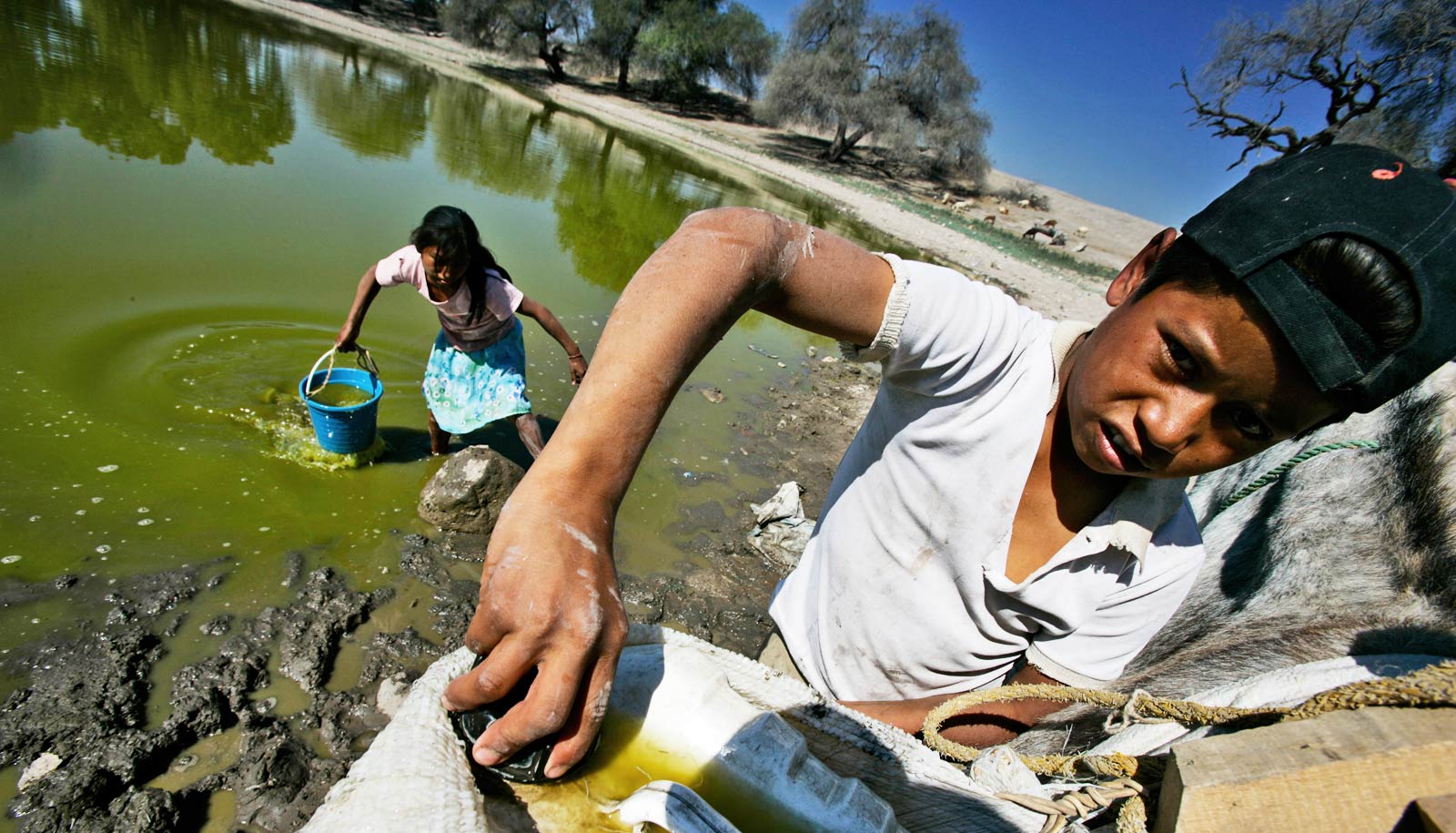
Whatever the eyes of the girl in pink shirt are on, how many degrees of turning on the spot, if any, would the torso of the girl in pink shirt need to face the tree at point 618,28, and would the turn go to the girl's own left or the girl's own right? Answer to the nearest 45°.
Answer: approximately 180°

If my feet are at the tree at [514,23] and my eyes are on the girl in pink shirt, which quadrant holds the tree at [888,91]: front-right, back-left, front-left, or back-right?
front-left

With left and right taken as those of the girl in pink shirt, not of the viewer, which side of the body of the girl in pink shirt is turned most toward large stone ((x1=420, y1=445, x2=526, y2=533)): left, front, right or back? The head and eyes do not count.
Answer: front

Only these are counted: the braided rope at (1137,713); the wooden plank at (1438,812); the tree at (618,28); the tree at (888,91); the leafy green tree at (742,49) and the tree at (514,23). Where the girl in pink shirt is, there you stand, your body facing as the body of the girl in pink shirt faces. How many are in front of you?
2

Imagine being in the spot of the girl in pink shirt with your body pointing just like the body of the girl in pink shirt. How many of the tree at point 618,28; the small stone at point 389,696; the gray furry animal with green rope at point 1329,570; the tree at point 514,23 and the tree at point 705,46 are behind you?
3

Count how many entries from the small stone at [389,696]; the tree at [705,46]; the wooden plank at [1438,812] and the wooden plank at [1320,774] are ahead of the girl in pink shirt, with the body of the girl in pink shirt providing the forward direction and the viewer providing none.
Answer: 3

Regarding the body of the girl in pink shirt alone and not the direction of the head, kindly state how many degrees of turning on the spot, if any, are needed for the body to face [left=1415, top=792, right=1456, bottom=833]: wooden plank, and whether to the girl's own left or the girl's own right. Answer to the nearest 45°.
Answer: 0° — they already face it

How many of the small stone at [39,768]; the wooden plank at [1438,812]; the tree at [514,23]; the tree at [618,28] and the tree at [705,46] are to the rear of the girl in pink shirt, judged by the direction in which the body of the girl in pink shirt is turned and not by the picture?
3

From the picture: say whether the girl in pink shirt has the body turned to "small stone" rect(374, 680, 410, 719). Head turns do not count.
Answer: yes

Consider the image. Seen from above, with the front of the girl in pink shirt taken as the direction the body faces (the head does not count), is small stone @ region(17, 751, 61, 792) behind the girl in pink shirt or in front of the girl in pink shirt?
in front

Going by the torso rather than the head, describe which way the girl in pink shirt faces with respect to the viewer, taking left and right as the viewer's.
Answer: facing the viewer

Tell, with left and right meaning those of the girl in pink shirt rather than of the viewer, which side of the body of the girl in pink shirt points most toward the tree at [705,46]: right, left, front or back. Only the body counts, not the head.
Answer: back

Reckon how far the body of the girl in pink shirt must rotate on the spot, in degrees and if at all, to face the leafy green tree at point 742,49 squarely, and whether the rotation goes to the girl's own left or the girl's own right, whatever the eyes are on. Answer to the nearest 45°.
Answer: approximately 180°

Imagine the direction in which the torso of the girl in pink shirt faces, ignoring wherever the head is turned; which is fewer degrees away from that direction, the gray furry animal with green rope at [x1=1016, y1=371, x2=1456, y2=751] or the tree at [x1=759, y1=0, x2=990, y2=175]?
the gray furry animal with green rope

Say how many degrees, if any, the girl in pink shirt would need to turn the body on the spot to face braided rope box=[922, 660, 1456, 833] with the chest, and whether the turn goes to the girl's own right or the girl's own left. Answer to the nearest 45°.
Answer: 0° — they already face it

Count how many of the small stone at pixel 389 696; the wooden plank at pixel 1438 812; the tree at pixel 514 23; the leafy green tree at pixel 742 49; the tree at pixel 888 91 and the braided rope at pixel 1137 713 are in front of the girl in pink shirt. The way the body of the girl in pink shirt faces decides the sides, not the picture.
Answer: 3

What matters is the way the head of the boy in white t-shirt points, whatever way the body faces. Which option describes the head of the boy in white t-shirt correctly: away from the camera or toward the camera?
toward the camera

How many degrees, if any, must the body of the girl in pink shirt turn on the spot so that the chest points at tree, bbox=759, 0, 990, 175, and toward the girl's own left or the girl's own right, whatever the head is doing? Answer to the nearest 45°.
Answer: approximately 135° to the girl's own left
